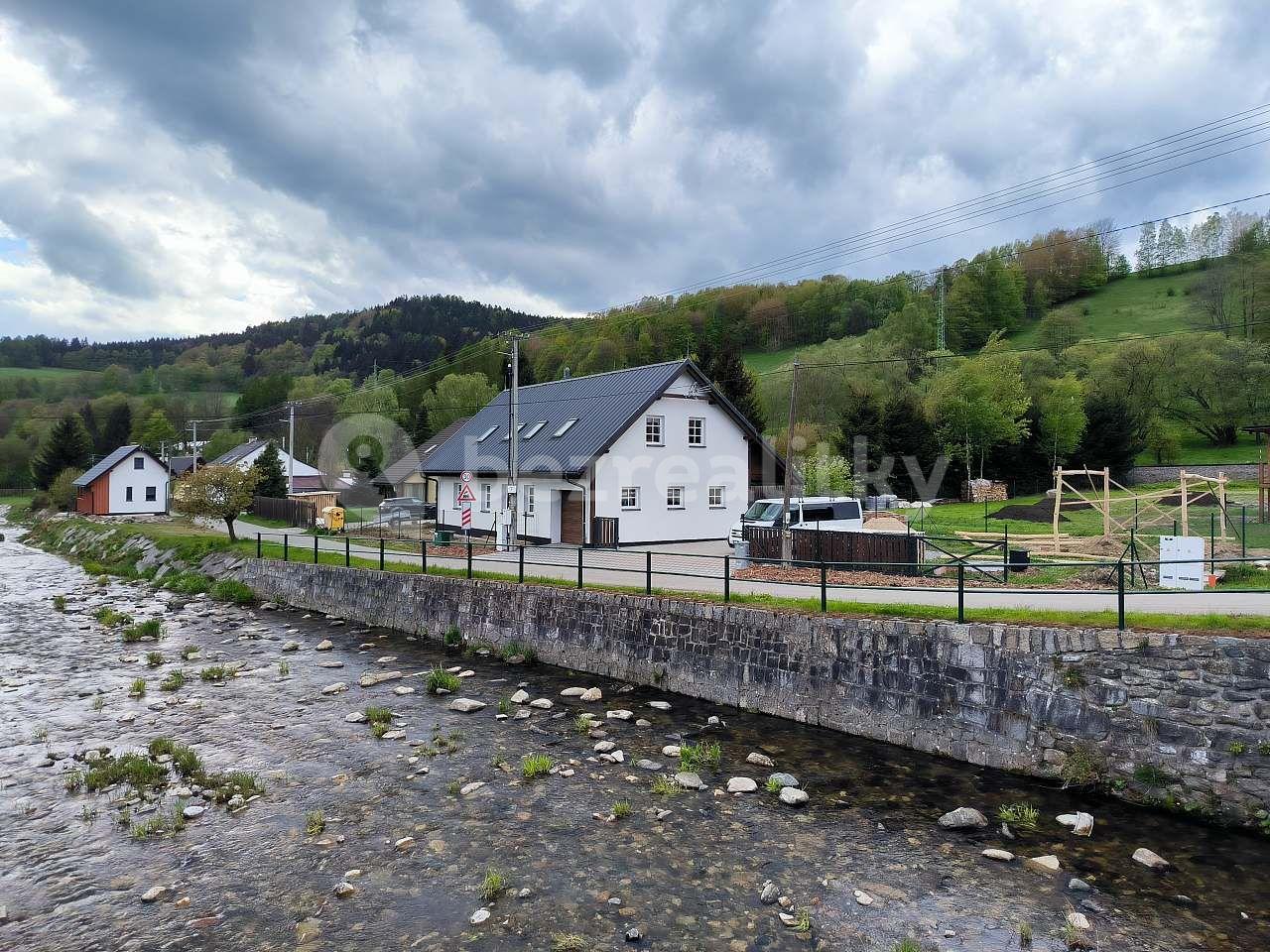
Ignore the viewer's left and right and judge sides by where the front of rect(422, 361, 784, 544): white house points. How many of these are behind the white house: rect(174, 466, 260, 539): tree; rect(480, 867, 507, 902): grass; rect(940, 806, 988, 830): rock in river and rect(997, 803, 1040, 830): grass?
0

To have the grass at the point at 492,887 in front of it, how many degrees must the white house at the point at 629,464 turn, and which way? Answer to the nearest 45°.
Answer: approximately 45° to its left

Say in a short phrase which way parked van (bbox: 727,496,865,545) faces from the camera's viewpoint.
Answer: facing the viewer and to the left of the viewer

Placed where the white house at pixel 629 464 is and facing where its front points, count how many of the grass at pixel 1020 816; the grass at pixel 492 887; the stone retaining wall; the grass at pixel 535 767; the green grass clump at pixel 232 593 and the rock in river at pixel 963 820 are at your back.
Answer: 0

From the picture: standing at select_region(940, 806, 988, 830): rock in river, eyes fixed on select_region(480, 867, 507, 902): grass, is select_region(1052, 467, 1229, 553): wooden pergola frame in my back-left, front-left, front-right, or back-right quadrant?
back-right

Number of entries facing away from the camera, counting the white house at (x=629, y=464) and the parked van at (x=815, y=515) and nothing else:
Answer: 0

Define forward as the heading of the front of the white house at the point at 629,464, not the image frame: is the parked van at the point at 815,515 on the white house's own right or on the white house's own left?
on the white house's own left

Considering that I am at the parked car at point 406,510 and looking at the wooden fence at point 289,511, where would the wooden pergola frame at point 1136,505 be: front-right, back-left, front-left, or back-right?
back-left

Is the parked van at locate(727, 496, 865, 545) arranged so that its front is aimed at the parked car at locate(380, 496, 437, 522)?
no

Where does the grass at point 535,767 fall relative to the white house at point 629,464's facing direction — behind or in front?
in front

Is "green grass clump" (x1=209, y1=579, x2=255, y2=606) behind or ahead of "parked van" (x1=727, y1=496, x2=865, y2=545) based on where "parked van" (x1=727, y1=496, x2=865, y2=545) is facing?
ahead

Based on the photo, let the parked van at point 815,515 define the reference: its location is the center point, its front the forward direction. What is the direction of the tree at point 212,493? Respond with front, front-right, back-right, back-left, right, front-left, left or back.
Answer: front-right

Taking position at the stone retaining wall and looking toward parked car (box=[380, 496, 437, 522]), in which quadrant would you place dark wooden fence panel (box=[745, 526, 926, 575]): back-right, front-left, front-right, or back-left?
front-right

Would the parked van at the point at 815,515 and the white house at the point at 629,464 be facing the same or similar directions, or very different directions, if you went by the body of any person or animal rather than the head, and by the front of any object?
same or similar directions

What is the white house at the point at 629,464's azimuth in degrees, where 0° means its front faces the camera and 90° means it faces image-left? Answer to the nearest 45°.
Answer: approximately 45°

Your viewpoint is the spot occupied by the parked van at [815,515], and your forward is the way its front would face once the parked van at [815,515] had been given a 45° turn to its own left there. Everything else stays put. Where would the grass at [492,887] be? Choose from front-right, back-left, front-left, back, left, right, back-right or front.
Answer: front

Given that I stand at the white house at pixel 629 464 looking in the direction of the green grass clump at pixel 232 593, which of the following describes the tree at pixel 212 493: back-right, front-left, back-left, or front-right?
front-right
